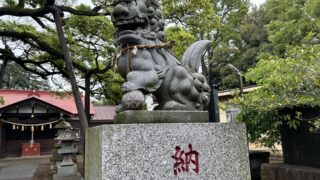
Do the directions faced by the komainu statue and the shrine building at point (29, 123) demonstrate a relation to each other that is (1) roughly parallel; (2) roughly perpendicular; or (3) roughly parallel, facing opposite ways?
roughly perpendicular

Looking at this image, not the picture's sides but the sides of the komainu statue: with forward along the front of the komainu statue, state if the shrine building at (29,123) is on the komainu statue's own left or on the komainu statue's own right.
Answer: on the komainu statue's own right

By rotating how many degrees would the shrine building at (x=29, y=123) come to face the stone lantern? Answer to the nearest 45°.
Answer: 0° — it already faces it

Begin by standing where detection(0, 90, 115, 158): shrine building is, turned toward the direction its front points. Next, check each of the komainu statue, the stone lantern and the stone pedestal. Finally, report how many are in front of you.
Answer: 3

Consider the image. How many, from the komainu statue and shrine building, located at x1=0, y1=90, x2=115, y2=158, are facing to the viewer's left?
1

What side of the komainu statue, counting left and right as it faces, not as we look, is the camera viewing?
left
